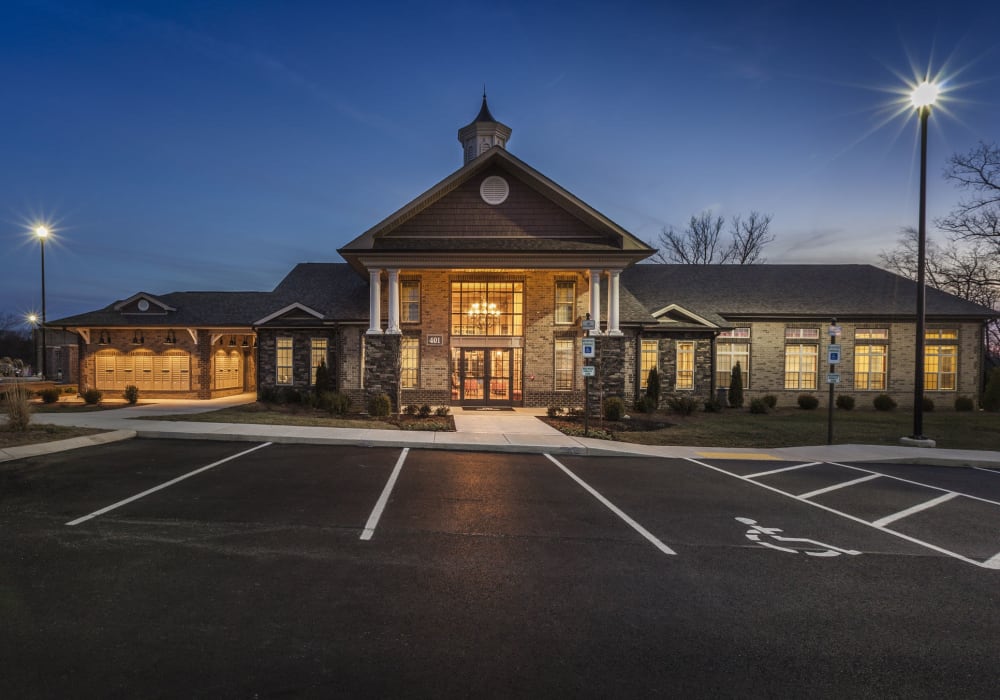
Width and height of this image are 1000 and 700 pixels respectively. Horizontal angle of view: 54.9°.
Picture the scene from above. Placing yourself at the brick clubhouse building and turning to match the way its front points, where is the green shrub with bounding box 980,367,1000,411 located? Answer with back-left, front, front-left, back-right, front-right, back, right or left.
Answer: left

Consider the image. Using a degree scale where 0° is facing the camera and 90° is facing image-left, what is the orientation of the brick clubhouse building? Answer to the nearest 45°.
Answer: approximately 0°

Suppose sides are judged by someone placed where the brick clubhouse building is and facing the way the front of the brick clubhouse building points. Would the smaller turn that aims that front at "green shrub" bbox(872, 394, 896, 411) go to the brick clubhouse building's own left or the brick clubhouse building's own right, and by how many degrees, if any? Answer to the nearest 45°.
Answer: approximately 90° to the brick clubhouse building's own left

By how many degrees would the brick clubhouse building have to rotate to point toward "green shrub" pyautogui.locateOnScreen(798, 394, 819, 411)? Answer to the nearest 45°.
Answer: approximately 90° to its left

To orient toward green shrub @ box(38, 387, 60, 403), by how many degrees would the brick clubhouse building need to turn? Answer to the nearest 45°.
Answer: approximately 90° to its right
